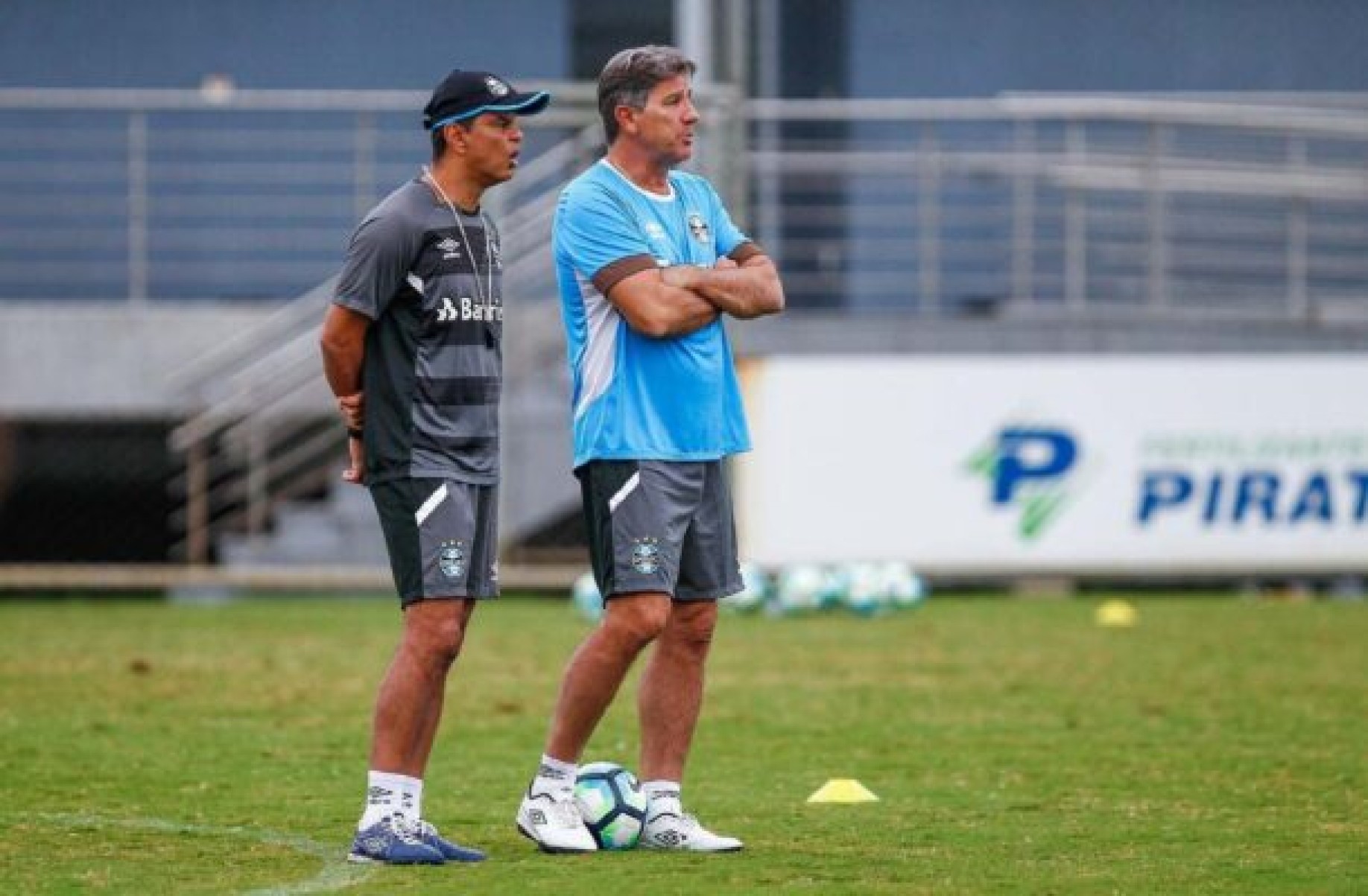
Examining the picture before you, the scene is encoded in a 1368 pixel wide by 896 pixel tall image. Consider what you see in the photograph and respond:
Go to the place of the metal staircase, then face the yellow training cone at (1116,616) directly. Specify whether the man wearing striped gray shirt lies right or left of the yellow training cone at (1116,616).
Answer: right

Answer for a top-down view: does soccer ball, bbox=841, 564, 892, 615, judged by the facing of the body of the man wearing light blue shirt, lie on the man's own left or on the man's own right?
on the man's own left

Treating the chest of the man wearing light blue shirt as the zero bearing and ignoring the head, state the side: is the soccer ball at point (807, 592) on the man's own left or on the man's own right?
on the man's own left

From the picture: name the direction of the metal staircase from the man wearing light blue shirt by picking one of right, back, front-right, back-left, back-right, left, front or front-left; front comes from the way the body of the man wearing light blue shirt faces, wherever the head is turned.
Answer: back-left

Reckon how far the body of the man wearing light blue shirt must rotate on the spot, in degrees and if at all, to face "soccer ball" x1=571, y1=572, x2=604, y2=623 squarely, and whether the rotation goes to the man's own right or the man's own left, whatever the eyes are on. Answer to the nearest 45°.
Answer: approximately 135° to the man's own left

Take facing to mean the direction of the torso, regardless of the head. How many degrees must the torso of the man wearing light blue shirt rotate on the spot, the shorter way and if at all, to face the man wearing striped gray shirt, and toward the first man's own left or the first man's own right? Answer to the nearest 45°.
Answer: approximately 90° to the first man's own right

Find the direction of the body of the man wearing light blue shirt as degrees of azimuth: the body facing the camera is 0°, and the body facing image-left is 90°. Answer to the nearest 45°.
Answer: approximately 315°

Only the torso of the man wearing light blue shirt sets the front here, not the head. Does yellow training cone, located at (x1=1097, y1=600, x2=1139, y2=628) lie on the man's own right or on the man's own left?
on the man's own left

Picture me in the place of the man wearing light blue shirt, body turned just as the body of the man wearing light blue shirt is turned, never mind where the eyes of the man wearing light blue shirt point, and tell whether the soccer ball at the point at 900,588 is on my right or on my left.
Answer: on my left

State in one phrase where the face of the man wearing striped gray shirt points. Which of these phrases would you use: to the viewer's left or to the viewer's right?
to the viewer's right
